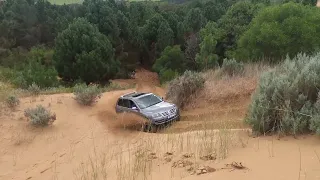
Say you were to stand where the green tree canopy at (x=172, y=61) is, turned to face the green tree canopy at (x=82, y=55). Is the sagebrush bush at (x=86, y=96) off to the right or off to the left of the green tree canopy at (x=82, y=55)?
left

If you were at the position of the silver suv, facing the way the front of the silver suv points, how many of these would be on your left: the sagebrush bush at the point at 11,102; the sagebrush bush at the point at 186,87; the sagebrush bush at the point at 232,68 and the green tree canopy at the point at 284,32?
3

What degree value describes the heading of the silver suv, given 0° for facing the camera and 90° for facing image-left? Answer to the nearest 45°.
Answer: approximately 315°

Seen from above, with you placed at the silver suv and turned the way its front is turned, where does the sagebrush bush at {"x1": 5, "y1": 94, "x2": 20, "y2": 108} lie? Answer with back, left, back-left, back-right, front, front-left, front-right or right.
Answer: back-right

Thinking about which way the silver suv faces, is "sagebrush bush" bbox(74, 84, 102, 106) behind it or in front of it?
behind

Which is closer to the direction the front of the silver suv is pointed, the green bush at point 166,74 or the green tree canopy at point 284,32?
the green tree canopy

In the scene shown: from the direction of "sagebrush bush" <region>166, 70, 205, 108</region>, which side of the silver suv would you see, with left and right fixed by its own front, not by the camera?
left

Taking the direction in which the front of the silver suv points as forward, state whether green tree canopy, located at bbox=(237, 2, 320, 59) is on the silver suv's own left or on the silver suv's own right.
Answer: on the silver suv's own left

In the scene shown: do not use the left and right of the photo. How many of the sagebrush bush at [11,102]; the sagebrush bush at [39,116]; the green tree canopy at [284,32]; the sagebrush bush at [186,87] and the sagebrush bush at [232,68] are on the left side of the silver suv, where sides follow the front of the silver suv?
3

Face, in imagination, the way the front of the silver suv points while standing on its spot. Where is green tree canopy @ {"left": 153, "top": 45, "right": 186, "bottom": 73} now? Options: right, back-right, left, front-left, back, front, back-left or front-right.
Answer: back-left

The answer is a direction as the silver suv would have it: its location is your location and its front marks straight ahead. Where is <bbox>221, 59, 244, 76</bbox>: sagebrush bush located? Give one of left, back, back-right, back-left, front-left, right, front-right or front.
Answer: left

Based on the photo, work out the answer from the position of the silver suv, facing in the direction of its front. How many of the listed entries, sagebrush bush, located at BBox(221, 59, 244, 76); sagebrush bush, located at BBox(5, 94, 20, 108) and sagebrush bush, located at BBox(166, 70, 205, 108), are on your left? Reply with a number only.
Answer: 2

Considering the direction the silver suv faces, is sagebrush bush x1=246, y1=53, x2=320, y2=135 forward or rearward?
forward
